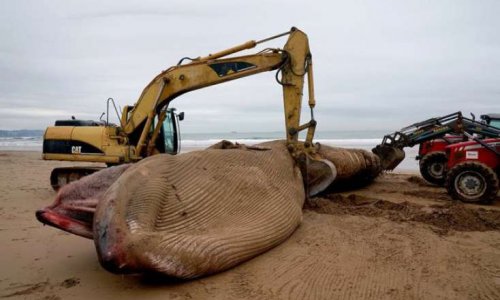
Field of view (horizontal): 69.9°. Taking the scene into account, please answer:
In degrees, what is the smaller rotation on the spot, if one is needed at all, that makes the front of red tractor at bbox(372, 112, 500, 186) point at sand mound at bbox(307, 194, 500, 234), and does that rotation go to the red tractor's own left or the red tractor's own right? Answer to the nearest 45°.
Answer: approximately 90° to the red tractor's own left

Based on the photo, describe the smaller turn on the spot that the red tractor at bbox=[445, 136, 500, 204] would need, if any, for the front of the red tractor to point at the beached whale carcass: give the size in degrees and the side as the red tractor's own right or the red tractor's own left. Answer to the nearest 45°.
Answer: approximately 45° to the red tractor's own left

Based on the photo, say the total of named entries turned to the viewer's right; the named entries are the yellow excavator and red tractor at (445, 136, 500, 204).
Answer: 1

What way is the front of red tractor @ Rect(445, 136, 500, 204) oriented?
to the viewer's left

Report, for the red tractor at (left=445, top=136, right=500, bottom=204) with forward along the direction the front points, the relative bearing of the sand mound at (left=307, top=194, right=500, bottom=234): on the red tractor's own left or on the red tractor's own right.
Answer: on the red tractor's own left

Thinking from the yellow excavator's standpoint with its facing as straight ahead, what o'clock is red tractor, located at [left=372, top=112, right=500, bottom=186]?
The red tractor is roughly at 12 o'clock from the yellow excavator.

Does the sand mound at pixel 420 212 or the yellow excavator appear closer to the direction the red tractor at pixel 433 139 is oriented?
the yellow excavator

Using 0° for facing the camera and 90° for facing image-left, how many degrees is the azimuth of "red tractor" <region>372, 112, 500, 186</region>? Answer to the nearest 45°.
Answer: approximately 90°

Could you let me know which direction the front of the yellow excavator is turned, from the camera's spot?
facing to the right of the viewer
